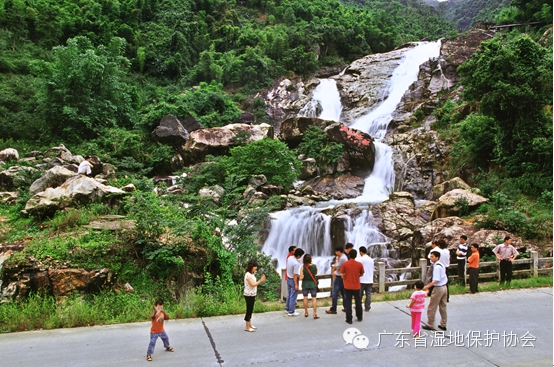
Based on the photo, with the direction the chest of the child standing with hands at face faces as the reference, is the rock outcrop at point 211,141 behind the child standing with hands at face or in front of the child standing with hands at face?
behind

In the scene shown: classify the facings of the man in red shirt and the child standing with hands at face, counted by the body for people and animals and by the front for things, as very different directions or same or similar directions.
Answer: very different directions

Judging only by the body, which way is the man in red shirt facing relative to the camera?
away from the camera
